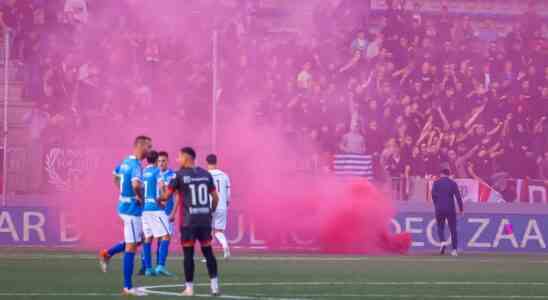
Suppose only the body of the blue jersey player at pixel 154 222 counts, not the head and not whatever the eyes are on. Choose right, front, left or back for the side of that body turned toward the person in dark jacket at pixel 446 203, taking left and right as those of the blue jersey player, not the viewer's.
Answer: front

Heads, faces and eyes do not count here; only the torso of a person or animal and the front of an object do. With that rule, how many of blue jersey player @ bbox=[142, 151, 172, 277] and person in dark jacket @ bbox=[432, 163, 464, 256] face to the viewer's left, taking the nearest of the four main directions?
0

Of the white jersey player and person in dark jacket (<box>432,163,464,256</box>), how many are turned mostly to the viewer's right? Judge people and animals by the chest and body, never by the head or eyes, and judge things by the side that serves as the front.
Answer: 0
